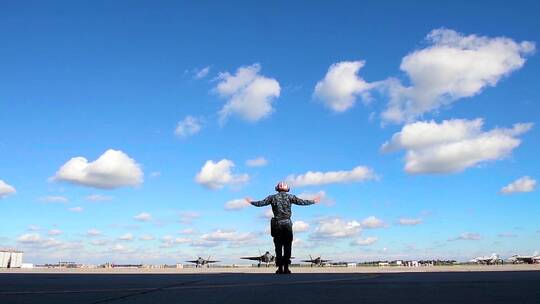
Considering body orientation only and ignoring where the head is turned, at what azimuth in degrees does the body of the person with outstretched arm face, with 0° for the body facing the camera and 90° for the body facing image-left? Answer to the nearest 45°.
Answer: approximately 180°
